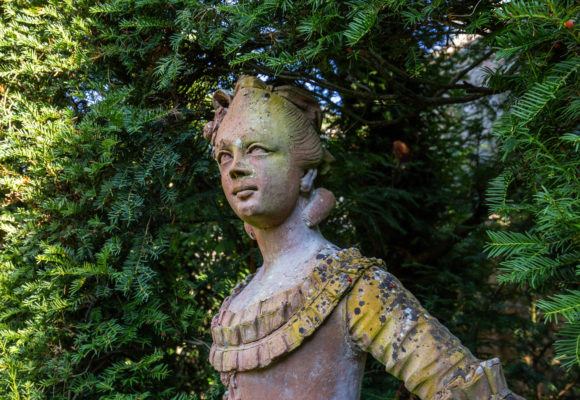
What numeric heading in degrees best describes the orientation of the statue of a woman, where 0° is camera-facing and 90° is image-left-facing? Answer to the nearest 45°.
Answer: approximately 45°
